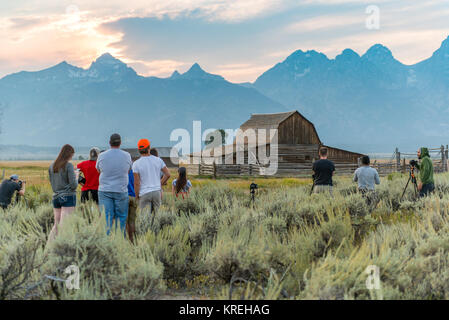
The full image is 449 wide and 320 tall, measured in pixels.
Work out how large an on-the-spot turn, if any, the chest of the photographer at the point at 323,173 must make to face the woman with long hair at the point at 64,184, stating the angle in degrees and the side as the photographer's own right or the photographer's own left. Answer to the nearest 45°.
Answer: approximately 135° to the photographer's own left

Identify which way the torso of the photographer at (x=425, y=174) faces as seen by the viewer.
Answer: to the viewer's left

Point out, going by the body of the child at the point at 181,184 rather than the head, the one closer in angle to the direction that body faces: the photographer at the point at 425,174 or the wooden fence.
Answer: the wooden fence

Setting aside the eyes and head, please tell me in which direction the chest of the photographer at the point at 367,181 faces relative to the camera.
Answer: away from the camera

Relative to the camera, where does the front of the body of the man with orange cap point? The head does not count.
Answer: away from the camera

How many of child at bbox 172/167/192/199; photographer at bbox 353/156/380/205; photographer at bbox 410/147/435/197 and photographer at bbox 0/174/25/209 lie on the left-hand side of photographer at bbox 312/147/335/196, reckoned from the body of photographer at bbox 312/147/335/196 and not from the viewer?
2

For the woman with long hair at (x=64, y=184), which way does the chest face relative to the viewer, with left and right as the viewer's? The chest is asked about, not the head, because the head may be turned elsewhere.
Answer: facing away from the viewer and to the right of the viewer

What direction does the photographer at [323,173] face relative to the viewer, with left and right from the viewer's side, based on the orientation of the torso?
facing away from the viewer

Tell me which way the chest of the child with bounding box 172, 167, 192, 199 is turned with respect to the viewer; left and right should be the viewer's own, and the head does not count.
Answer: facing away from the viewer
